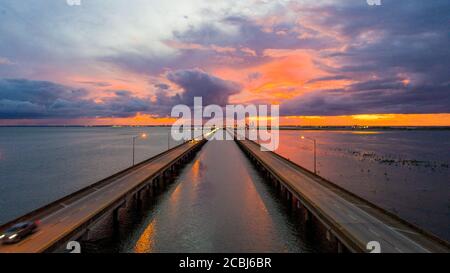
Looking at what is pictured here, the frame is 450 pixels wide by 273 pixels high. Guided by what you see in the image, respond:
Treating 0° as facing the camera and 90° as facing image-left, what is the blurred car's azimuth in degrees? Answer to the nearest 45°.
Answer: approximately 45°
